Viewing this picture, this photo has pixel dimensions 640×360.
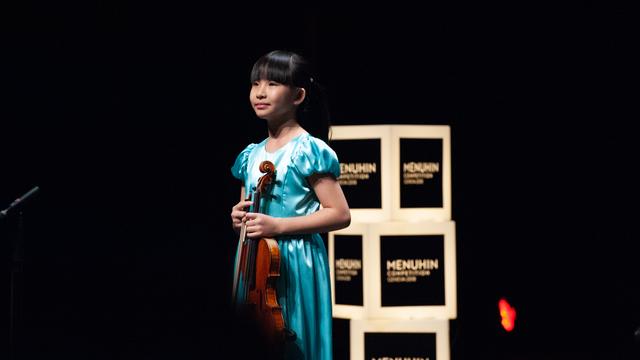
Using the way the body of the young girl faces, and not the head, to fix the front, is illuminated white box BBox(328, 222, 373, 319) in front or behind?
behind

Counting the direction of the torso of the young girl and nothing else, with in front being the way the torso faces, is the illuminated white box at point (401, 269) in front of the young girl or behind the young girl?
behind

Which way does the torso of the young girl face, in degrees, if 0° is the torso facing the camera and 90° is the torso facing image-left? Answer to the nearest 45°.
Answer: approximately 45°

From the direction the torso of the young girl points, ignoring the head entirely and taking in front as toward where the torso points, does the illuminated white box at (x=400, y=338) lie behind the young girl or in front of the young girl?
behind

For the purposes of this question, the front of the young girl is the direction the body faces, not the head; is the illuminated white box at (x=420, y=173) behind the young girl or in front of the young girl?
behind

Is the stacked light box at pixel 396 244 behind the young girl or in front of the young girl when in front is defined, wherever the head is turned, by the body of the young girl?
behind
